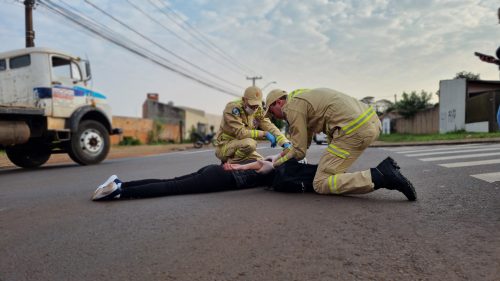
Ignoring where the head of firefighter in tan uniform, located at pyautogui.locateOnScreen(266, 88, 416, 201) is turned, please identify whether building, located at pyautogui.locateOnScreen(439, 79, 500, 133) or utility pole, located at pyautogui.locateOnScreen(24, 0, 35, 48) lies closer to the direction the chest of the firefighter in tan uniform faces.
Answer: the utility pole

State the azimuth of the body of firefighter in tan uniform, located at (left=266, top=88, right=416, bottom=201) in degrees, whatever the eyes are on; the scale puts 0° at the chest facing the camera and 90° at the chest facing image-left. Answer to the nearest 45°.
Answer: approximately 90°

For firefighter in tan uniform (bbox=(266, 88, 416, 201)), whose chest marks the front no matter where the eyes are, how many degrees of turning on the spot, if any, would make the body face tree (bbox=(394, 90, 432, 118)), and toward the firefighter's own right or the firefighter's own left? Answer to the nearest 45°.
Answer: approximately 90° to the firefighter's own right

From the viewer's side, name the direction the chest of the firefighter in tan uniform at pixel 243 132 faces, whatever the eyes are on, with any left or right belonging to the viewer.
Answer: facing the viewer and to the right of the viewer

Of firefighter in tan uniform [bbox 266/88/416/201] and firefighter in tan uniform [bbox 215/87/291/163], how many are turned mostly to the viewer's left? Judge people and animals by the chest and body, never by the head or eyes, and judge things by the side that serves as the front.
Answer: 1

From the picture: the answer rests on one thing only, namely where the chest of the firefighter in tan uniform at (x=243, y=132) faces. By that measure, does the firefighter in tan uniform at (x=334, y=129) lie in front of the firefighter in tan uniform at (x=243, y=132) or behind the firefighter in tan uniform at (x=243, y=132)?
in front

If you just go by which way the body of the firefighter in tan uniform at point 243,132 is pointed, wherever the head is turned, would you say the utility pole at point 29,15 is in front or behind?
behind

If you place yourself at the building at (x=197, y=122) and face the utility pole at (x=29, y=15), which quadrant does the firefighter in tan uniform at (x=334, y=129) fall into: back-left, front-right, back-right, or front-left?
front-left

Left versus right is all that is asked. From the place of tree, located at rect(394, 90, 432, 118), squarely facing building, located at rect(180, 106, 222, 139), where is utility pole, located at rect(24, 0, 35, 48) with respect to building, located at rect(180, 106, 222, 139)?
left

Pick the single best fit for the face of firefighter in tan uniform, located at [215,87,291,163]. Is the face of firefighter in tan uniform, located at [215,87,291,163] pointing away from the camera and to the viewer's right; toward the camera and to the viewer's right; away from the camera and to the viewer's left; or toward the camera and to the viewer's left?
toward the camera and to the viewer's right

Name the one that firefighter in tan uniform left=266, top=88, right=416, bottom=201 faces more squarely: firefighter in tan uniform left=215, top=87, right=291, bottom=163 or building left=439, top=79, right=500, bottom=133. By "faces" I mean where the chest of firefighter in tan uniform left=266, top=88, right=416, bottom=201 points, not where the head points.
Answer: the firefighter in tan uniform

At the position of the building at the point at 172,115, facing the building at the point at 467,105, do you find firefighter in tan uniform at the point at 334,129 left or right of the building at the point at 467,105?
right

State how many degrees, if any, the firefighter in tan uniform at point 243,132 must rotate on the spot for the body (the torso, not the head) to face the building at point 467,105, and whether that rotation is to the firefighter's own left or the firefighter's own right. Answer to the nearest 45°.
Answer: approximately 90° to the firefighter's own left

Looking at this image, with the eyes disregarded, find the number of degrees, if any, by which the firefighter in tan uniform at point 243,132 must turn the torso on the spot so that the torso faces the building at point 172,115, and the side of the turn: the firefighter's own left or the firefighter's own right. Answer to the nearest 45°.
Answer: approximately 135° to the firefighter's own left
